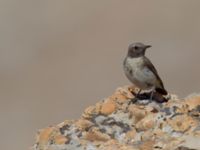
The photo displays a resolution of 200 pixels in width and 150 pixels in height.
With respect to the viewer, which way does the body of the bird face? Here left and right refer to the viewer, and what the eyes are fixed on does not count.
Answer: facing the viewer and to the left of the viewer
